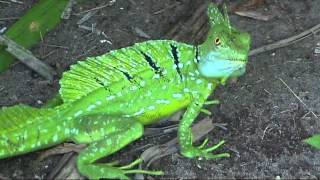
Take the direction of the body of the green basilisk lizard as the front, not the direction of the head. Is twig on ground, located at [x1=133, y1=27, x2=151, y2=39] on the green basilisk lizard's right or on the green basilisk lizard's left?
on the green basilisk lizard's left

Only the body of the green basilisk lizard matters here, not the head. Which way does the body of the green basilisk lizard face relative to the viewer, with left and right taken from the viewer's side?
facing to the right of the viewer

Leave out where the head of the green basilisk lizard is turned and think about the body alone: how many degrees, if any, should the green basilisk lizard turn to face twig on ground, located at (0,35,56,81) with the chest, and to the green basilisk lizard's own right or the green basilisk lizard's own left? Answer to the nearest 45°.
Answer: approximately 135° to the green basilisk lizard's own left

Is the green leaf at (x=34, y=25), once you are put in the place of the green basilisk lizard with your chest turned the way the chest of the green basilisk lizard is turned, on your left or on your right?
on your left

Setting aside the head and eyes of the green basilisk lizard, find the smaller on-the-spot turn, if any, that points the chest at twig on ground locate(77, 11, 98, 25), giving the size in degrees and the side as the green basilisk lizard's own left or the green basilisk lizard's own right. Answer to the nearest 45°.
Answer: approximately 90° to the green basilisk lizard's own left
